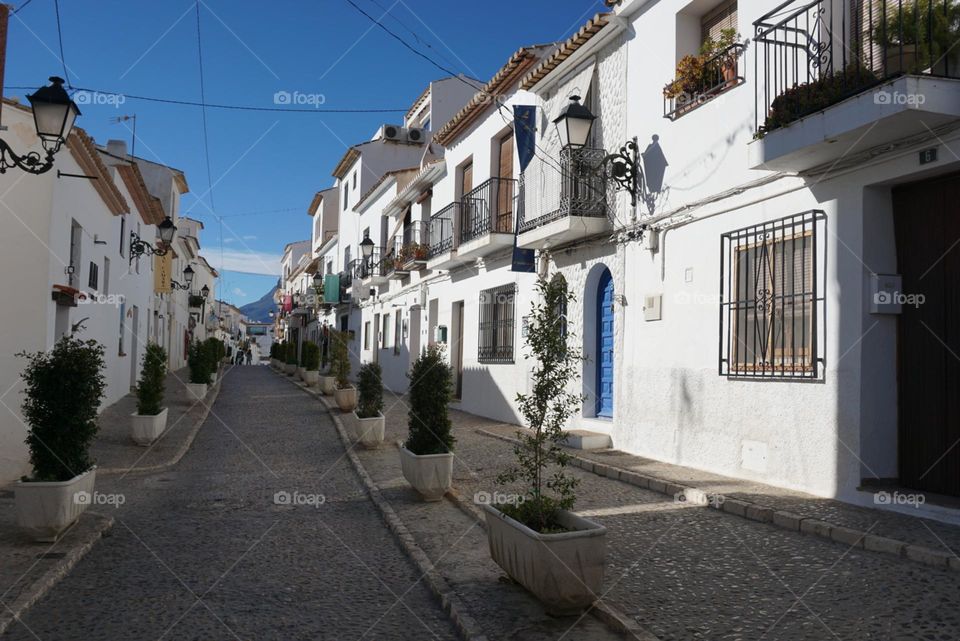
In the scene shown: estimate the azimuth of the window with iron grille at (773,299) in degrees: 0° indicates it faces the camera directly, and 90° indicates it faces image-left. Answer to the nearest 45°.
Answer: approximately 45°

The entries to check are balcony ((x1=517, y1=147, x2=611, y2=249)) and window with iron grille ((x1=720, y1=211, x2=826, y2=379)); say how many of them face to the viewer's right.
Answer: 0

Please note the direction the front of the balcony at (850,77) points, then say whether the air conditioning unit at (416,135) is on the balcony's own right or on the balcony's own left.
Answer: on the balcony's own right

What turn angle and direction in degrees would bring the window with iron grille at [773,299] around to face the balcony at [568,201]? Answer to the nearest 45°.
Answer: approximately 90° to its right

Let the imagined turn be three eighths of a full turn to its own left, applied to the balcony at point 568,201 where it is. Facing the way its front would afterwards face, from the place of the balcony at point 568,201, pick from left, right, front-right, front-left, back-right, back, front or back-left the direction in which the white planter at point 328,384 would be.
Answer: back-left

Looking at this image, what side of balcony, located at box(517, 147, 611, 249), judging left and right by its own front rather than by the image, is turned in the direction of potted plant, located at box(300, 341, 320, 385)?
right

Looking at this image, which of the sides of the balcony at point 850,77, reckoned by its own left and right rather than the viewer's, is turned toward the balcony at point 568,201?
right

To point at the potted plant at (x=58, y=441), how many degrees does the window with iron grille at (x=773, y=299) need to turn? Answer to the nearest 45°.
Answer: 0° — it already faces it

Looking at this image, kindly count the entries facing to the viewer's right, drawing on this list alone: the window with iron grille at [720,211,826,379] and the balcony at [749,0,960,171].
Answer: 0

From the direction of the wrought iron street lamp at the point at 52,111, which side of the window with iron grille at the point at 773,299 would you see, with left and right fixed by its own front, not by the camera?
front
